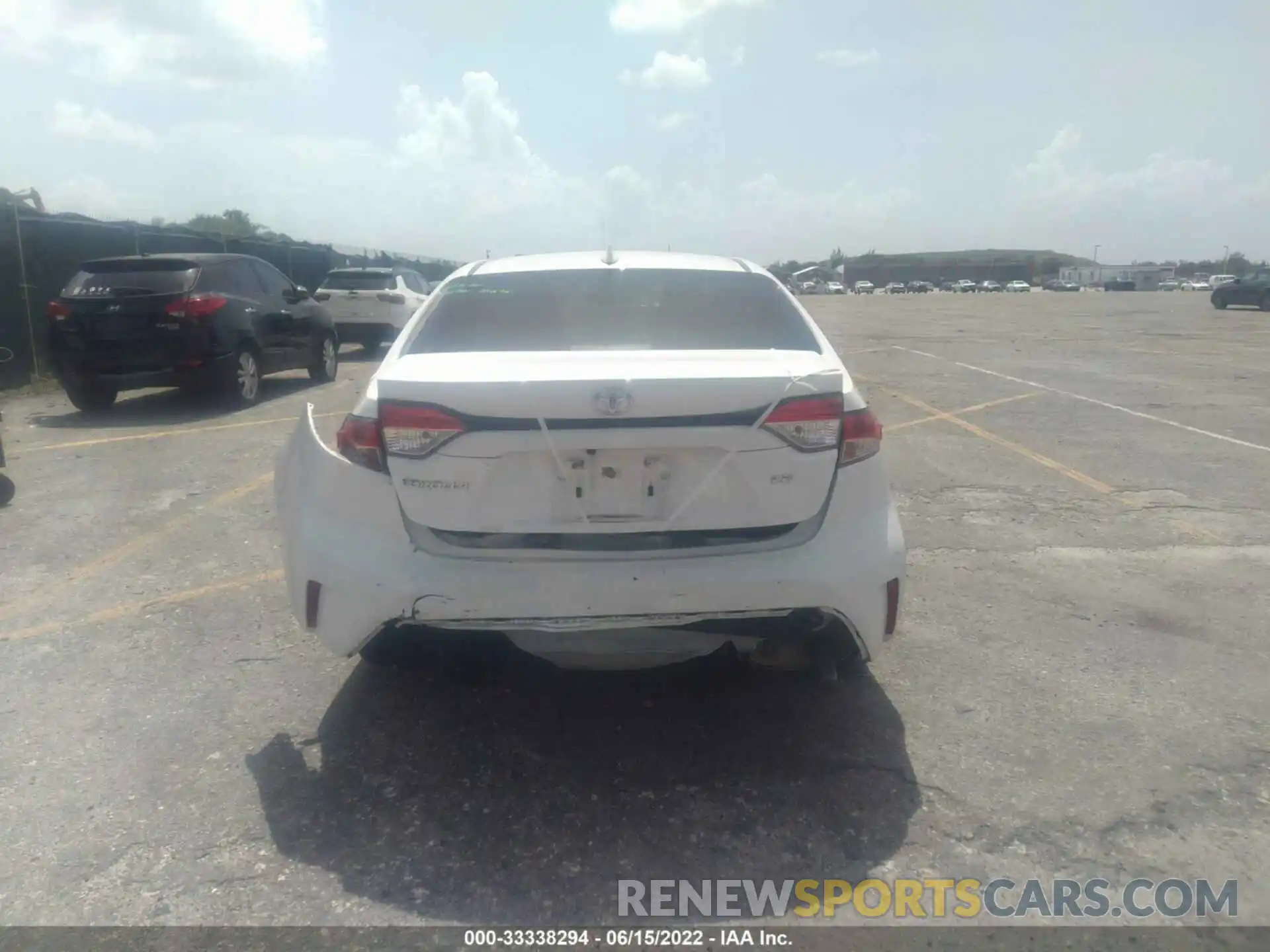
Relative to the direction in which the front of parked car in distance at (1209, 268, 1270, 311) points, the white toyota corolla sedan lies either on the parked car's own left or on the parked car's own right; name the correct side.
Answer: on the parked car's own left

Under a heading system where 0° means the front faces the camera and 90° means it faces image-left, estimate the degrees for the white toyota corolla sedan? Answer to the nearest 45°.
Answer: approximately 180°

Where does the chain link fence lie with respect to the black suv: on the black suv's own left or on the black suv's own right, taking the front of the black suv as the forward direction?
on the black suv's own left

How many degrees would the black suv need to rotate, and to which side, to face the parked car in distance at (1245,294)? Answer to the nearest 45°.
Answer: approximately 45° to its right

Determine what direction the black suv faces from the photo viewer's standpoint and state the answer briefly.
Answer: facing away from the viewer and to the right of the viewer

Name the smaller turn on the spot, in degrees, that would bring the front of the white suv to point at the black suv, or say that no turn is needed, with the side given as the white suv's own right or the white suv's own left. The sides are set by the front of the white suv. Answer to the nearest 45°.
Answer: approximately 135° to the white suv's own right

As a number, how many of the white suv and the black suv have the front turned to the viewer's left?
0

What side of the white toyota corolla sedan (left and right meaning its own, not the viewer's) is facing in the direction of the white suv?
front

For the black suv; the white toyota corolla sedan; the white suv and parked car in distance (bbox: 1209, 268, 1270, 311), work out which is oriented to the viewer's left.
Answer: the parked car in distance

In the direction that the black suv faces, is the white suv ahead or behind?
ahead

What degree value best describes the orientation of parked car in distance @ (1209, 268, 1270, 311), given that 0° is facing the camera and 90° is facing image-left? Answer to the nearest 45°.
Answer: approximately 90°

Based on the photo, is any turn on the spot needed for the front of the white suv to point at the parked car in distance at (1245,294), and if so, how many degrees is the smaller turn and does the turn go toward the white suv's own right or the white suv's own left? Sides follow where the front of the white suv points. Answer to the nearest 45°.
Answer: approximately 45° to the white suv's own right

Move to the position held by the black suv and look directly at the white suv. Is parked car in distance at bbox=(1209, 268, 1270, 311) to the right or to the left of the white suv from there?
right

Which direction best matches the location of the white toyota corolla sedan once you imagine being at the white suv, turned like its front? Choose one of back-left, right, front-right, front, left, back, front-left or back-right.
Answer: back-right
